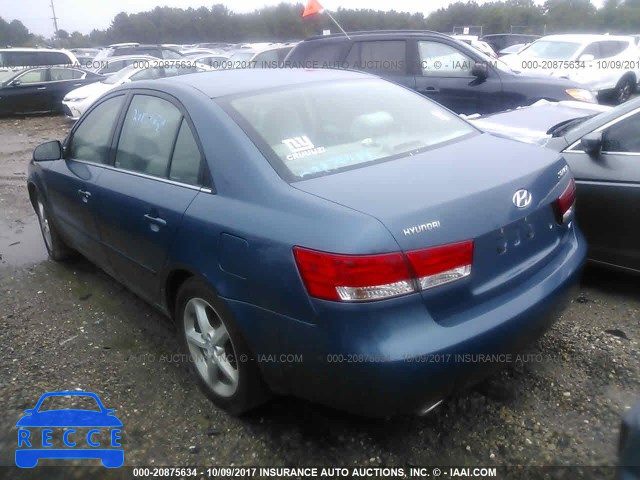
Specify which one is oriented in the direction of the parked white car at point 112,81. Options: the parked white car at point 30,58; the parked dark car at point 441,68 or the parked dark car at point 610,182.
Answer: the parked dark car at point 610,182

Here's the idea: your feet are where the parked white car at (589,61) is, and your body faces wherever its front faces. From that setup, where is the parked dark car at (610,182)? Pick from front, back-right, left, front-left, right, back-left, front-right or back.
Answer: front-left

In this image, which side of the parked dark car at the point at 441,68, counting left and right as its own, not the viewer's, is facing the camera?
right

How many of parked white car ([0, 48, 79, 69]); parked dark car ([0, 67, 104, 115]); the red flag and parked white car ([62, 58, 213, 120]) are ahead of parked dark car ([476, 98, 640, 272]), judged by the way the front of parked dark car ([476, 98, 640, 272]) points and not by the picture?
4

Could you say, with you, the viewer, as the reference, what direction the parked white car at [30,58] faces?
facing to the left of the viewer

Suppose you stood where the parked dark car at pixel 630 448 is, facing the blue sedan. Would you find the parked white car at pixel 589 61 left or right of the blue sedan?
right

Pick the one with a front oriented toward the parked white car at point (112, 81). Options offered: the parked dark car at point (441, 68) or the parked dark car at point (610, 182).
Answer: the parked dark car at point (610, 182)

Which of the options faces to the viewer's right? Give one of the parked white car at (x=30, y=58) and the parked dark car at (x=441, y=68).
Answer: the parked dark car

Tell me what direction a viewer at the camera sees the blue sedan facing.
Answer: facing away from the viewer and to the left of the viewer

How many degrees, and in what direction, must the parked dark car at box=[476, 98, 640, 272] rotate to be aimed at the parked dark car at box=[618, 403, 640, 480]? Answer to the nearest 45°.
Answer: approximately 135° to its left

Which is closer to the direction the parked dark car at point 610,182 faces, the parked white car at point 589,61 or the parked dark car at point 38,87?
the parked dark car

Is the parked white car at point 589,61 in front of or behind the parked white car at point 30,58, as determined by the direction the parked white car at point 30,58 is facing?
behind

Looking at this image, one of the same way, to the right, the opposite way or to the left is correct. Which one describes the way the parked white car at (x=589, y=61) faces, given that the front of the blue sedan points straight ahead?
to the left

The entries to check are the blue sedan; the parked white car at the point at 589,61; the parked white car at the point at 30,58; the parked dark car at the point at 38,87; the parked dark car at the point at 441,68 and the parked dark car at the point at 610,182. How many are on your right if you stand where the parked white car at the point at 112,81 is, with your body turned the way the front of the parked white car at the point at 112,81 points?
2

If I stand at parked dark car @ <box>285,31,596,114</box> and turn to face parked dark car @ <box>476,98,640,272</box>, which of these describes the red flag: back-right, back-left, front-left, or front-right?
back-right
